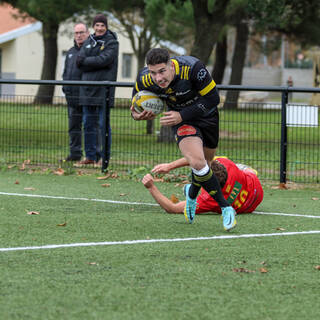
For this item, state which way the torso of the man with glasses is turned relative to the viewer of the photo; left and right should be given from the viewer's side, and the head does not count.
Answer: facing the viewer and to the left of the viewer

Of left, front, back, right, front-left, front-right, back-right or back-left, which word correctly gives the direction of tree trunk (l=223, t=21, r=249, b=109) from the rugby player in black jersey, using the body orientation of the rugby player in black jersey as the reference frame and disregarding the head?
back-right

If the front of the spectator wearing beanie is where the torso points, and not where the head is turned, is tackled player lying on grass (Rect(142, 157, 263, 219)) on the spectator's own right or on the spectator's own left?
on the spectator's own left

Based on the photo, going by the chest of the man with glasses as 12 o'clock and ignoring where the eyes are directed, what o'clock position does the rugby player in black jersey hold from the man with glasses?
The rugby player in black jersey is roughly at 10 o'clock from the man with glasses.

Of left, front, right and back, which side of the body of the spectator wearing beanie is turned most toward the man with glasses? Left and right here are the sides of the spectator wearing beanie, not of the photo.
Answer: right

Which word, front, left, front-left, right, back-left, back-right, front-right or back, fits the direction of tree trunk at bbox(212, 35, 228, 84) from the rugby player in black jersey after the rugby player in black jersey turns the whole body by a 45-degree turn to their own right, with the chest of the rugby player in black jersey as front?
right

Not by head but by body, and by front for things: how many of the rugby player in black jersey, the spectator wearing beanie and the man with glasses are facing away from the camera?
0

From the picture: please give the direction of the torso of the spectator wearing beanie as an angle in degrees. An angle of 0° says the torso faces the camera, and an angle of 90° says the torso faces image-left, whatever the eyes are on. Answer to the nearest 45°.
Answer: approximately 45°

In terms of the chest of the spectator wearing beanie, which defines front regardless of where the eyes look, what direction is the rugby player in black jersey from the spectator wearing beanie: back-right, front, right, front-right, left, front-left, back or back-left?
front-left

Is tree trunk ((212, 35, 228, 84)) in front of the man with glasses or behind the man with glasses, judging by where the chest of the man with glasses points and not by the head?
behind

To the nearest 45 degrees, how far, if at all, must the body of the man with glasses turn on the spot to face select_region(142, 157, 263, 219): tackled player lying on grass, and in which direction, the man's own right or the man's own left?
approximately 45° to the man's own left

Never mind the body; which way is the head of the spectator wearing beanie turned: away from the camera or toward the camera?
toward the camera

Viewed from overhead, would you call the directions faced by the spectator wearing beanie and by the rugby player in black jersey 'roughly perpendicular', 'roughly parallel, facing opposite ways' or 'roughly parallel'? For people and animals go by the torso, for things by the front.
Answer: roughly parallel

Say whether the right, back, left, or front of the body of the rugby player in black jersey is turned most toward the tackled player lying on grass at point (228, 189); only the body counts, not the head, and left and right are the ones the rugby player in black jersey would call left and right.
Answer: back

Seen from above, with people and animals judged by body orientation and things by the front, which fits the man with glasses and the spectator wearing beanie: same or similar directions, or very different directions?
same or similar directions
